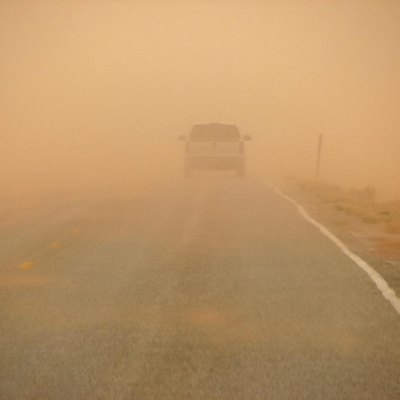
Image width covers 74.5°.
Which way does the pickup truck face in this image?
away from the camera
